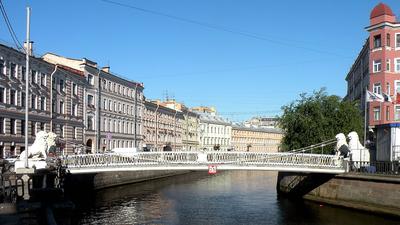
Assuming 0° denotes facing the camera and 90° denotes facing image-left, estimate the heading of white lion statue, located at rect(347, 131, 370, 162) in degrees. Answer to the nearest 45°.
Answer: approximately 90°

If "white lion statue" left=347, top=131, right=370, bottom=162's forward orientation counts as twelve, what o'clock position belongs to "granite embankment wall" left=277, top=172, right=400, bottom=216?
The granite embankment wall is roughly at 9 o'clock from the white lion statue.

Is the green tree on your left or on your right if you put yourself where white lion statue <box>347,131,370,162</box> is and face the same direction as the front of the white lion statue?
on your right
